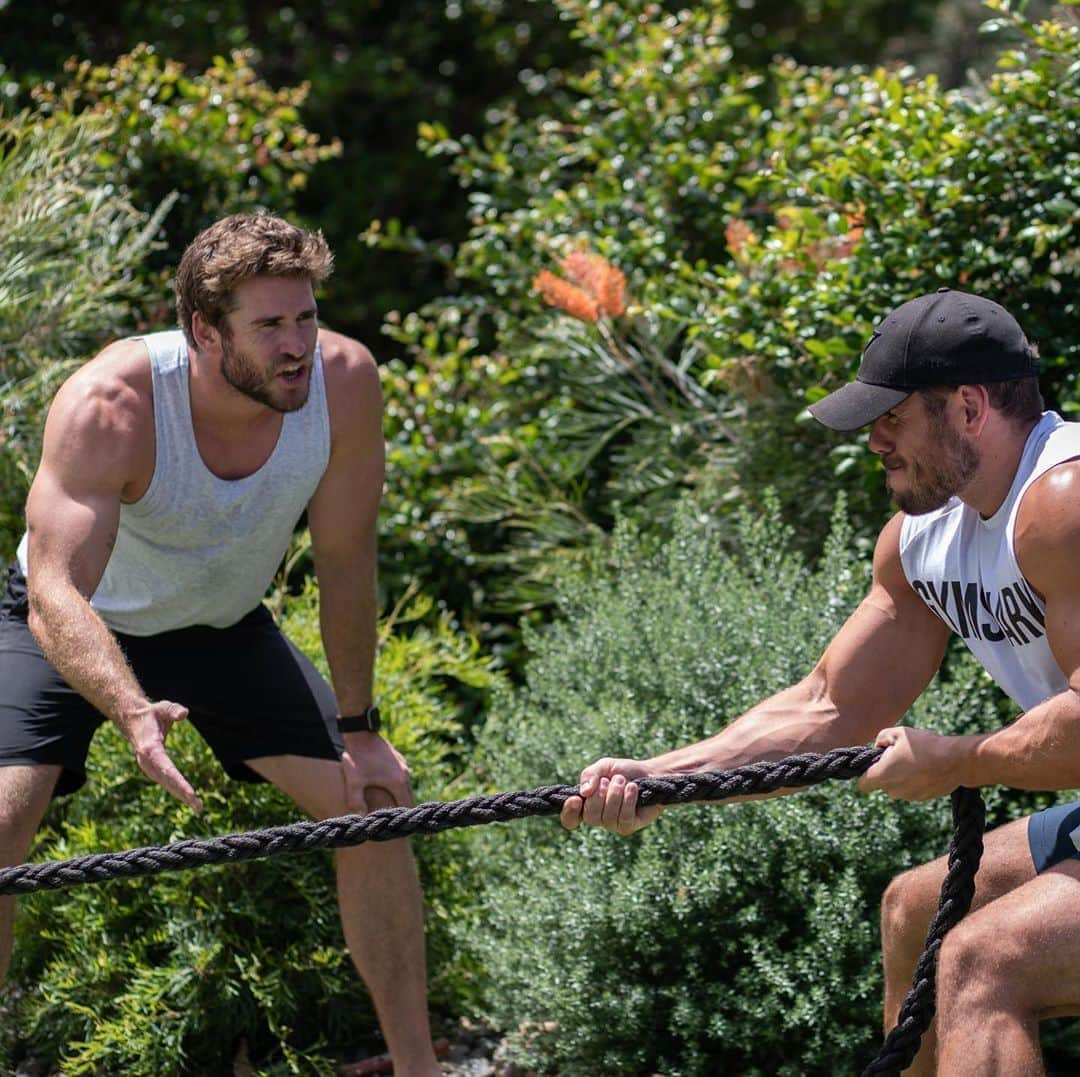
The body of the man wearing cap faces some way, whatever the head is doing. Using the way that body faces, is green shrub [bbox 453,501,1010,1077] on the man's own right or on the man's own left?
on the man's own right

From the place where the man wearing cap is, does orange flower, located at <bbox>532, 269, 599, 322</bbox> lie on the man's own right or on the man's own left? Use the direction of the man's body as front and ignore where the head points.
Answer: on the man's own right

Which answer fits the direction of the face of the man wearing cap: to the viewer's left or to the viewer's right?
to the viewer's left

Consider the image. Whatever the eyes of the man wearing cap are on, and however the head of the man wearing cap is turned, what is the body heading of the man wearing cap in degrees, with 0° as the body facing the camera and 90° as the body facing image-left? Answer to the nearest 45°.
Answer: approximately 45°

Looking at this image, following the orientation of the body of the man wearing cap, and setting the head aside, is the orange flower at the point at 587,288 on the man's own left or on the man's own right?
on the man's own right
